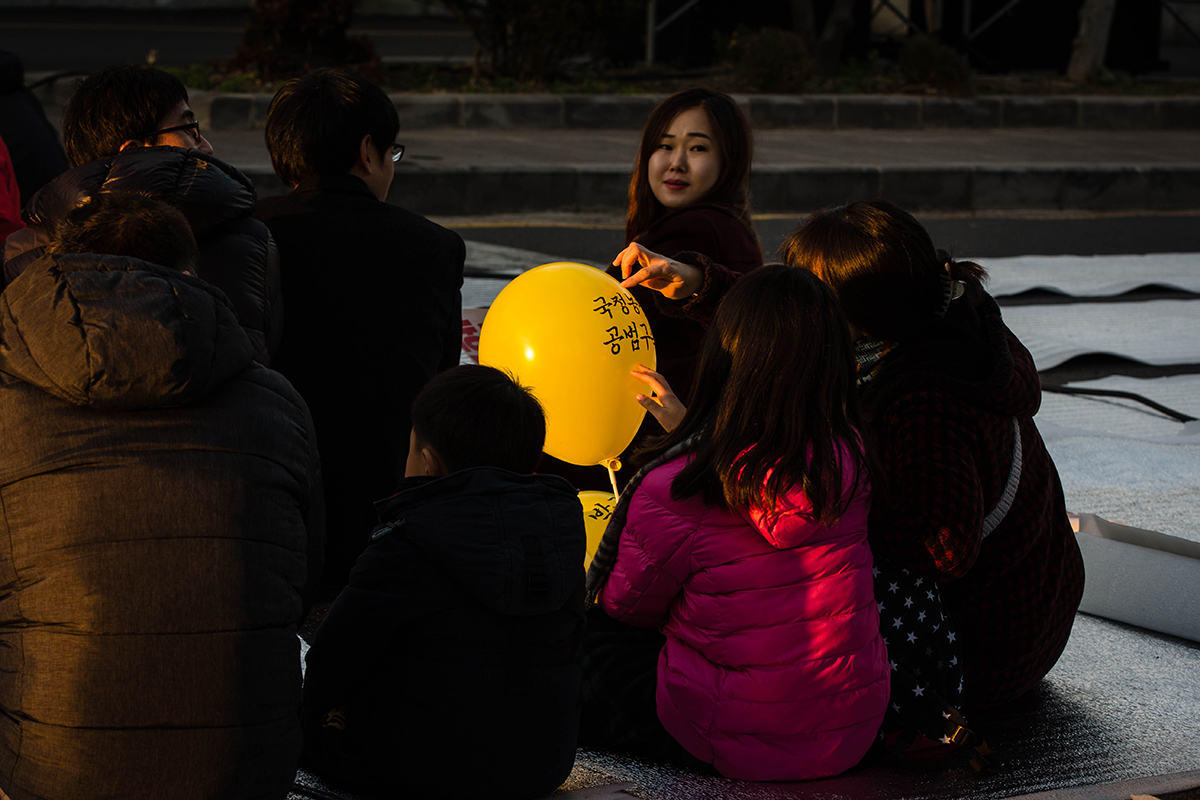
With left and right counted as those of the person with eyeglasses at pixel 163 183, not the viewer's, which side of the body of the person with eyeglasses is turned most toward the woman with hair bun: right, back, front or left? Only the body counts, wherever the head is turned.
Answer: right

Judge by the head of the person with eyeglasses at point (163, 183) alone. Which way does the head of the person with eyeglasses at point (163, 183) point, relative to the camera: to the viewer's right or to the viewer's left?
to the viewer's right

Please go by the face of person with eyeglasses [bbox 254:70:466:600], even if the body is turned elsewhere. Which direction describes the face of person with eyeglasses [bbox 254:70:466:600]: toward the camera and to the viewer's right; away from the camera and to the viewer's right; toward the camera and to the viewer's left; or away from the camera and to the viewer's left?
away from the camera and to the viewer's right

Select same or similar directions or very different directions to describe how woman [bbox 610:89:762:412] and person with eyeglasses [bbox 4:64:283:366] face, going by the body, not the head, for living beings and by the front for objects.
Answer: very different directions

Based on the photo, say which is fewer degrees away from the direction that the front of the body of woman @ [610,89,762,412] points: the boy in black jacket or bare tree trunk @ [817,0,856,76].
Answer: the boy in black jacket

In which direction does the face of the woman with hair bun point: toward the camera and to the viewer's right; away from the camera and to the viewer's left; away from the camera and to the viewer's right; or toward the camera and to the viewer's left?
away from the camera and to the viewer's left

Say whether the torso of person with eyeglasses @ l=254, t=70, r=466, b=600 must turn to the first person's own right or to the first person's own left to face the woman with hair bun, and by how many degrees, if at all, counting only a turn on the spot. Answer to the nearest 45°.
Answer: approximately 90° to the first person's own right

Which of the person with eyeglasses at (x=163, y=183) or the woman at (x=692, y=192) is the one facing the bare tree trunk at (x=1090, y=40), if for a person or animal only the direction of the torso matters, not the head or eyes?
the person with eyeglasses

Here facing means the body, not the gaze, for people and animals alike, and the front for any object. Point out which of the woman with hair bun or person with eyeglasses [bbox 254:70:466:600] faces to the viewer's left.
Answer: the woman with hair bun

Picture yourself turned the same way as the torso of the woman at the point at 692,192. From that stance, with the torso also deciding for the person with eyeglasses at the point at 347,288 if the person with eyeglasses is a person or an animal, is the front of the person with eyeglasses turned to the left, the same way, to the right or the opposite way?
the opposite way

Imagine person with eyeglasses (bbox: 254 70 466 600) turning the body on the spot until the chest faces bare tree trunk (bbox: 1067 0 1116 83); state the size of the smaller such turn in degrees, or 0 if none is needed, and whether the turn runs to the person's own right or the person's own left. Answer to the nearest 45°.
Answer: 0° — they already face it

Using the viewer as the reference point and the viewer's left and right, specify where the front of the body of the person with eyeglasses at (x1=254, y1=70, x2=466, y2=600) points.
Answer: facing away from the viewer and to the right of the viewer

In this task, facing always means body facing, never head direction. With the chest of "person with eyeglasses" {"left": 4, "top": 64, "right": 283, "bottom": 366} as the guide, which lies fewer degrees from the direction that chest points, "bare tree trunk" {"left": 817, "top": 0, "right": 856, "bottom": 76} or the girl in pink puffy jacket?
the bare tree trunk
